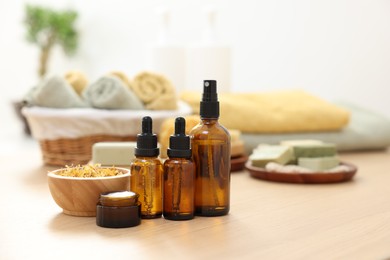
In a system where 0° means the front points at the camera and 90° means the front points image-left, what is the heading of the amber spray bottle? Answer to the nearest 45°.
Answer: approximately 45°

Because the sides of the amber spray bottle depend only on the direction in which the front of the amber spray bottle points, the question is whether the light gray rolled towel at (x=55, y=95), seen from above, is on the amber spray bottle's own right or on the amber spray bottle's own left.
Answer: on the amber spray bottle's own right

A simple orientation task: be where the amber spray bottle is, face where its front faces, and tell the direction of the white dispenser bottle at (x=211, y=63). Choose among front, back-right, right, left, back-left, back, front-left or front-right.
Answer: back-right

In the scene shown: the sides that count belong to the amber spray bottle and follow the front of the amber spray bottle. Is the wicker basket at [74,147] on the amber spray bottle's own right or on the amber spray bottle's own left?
on the amber spray bottle's own right

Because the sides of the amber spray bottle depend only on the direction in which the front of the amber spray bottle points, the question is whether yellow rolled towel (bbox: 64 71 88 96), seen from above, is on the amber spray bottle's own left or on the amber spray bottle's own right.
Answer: on the amber spray bottle's own right
